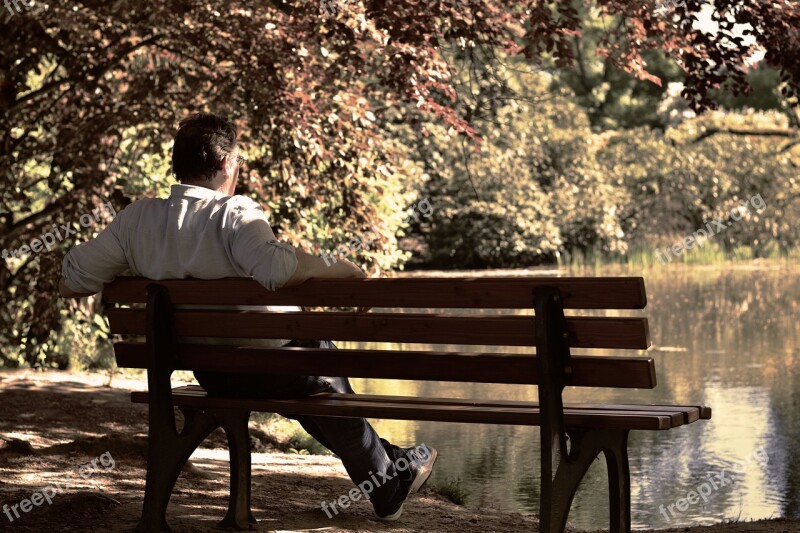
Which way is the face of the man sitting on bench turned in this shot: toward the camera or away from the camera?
away from the camera

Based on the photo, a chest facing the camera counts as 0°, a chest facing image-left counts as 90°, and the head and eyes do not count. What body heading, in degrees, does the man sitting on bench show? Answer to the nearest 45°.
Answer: approximately 225°

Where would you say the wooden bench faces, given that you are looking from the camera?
facing away from the viewer and to the right of the viewer
